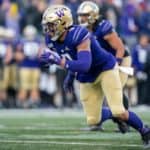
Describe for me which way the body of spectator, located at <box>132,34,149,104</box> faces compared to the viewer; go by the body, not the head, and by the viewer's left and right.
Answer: facing the viewer and to the right of the viewer

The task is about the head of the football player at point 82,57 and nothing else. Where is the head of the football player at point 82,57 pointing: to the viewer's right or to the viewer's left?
to the viewer's left

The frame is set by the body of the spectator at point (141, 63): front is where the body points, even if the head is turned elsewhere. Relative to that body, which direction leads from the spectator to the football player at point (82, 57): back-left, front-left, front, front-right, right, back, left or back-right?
front-right

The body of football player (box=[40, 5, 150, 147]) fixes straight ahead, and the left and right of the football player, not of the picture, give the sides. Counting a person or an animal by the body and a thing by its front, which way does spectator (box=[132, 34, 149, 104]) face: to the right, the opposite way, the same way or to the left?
to the left

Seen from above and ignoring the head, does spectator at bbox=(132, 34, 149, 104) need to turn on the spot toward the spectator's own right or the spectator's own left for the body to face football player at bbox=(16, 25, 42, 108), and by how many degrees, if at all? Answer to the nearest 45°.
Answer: approximately 135° to the spectator's own right

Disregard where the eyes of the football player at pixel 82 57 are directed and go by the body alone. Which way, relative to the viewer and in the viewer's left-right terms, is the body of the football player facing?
facing the viewer and to the left of the viewer

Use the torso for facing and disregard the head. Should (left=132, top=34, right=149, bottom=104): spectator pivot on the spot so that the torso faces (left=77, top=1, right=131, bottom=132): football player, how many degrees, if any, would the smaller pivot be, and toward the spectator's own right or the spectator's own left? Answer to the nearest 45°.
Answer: approximately 45° to the spectator's own right

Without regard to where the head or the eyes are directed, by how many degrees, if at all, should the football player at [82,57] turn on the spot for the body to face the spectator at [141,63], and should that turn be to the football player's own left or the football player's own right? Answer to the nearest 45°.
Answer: approximately 135° to the football player's own right

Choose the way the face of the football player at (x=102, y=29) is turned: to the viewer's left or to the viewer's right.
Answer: to the viewer's left

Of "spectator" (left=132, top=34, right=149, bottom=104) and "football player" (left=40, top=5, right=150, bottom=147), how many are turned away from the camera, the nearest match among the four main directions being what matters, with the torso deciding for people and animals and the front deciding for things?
0
